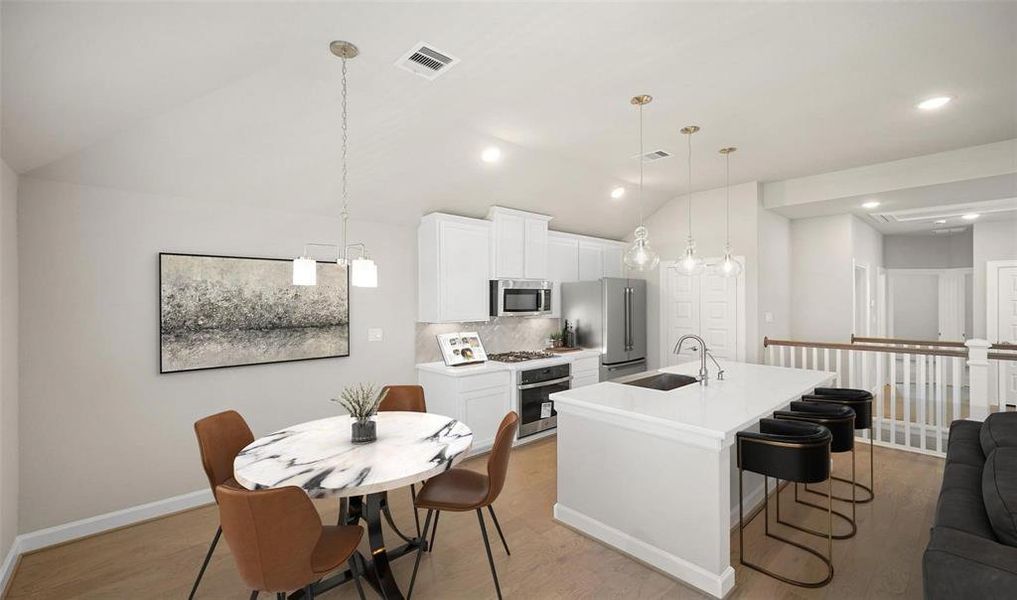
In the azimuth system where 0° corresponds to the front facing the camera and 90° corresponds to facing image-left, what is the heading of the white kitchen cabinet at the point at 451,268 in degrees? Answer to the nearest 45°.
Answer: approximately 315°

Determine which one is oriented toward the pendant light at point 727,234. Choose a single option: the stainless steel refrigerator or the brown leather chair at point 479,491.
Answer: the stainless steel refrigerator

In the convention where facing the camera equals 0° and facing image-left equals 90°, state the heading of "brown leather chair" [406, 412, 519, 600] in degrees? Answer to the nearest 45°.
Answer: approximately 90°

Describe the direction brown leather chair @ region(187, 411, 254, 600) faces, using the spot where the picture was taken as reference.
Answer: facing the viewer and to the right of the viewer

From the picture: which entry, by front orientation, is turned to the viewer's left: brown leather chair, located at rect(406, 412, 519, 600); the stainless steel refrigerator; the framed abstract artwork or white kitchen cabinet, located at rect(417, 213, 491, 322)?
the brown leather chair

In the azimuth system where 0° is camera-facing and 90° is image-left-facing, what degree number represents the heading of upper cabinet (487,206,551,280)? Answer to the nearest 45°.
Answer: approximately 315°

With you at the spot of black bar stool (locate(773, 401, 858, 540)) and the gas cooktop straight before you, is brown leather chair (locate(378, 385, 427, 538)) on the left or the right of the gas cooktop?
left

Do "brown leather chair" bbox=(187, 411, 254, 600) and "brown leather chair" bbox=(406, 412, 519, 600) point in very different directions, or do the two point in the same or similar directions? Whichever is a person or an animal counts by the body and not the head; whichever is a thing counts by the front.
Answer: very different directions

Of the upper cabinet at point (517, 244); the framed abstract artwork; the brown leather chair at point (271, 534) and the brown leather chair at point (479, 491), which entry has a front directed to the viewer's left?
the brown leather chair at point (479, 491)

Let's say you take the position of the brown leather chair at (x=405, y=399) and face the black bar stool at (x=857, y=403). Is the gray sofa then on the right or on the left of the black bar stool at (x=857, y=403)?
right

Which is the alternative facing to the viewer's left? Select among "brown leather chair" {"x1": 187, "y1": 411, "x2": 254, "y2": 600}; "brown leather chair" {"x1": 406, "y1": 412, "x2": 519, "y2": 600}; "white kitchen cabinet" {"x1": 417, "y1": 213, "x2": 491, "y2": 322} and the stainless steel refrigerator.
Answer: "brown leather chair" {"x1": 406, "y1": 412, "x2": 519, "y2": 600}

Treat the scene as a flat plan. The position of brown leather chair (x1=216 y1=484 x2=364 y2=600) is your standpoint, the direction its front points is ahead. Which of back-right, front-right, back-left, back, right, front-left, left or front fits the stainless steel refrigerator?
front

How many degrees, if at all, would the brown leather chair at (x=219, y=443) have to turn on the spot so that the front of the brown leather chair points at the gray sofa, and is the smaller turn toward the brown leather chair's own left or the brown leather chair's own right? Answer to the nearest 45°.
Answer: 0° — it already faces it

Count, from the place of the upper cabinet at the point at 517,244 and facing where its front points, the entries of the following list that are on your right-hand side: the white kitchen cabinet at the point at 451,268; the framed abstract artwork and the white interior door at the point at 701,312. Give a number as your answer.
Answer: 2

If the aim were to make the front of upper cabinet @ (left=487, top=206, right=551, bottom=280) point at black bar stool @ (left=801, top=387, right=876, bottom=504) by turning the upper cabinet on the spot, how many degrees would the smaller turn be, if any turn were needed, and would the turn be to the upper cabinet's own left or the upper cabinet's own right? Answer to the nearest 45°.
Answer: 0° — it already faces it

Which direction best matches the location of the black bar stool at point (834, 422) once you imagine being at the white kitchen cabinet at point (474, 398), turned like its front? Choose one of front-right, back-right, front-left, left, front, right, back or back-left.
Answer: front

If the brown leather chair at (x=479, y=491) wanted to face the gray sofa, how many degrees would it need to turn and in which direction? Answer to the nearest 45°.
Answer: approximately 135° to its left

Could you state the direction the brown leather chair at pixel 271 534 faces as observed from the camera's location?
facing away from the viewer and to the right of the viewer
